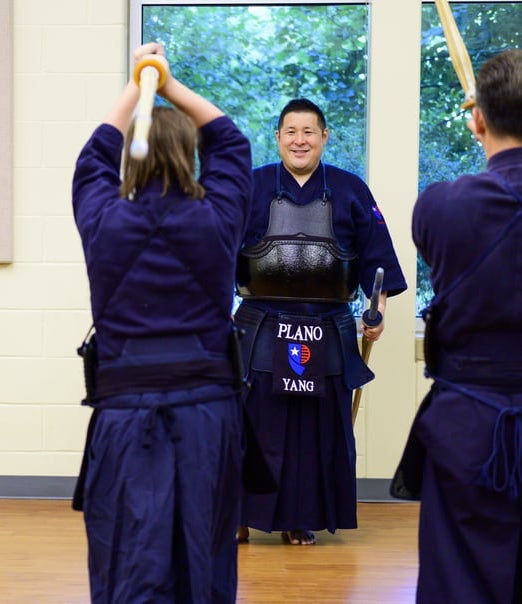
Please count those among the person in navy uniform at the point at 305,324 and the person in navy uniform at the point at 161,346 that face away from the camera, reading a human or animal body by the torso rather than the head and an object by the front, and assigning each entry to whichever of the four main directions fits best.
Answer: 1

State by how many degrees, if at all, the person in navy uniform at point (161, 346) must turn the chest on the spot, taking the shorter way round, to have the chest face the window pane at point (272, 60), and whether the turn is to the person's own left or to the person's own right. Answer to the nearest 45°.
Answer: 0° — they already face it

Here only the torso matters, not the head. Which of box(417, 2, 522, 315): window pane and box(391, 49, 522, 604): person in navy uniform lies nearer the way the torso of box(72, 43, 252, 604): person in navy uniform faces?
the window pane

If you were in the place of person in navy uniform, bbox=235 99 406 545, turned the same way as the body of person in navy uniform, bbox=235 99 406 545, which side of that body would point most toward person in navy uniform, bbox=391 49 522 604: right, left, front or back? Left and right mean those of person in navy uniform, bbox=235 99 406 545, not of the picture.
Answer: front

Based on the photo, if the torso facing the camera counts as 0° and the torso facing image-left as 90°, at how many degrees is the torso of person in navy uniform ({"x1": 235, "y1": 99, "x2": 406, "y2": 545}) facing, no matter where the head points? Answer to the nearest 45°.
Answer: approximately 0°

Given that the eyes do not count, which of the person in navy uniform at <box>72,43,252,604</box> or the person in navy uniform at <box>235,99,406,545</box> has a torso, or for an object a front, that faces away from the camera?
the person in navy uniform at <box>72,43,252,604</box>

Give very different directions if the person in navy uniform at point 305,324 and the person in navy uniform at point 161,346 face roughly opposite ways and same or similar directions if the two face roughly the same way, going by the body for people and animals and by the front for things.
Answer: very different directions

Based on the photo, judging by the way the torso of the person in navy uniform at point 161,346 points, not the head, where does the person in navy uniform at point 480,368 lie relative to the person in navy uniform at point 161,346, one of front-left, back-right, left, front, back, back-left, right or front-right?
right

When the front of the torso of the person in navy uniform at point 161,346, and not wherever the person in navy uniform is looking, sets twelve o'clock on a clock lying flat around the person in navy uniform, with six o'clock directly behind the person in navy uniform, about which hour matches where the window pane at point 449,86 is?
The window pane is roughly at 1 o'clock from the person in navy uniform.

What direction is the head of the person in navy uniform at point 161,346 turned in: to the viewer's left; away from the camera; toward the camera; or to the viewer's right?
away from the camera

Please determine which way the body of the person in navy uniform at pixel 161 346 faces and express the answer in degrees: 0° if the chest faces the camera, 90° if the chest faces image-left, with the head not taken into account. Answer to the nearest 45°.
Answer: approximately 180°
